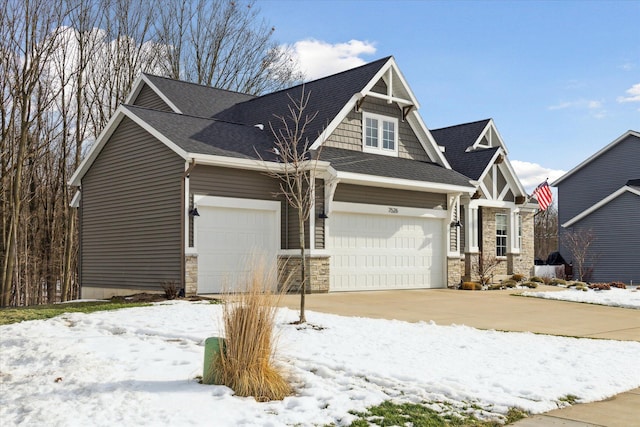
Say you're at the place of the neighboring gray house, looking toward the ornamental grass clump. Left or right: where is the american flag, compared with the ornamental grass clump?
right

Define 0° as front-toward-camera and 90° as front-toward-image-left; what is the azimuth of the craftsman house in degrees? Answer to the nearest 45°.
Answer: approximately 315°

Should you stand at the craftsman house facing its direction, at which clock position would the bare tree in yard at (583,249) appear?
The bare tree in yard is roughly at 9 o'clock from the craftsman house.

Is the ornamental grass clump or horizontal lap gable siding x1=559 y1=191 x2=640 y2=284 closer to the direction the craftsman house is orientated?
the ornamental grass clump

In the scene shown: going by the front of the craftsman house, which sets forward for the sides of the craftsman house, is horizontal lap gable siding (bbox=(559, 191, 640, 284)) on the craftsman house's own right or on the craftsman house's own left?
on the craftsman house's own left

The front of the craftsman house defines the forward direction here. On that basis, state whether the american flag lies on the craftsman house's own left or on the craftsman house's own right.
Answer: on the craftsman house's own left

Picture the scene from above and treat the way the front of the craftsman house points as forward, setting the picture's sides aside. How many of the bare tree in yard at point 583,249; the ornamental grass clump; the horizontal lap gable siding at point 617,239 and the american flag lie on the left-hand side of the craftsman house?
3

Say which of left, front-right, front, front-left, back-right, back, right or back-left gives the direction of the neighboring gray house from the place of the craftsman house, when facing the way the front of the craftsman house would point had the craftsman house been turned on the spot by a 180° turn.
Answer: right
